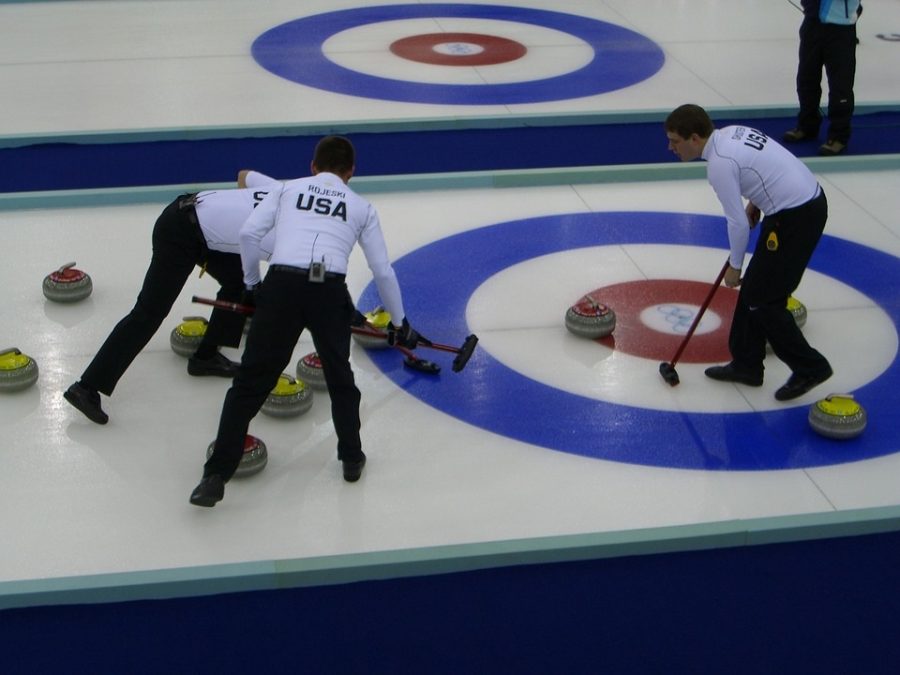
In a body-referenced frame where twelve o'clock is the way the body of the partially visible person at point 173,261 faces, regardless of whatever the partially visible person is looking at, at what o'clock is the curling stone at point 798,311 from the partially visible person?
The curling stone is roughly at 12 o'clock from the partially visible person.

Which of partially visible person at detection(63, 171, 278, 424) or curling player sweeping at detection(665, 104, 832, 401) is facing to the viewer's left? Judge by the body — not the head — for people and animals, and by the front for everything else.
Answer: the curling player sweeping

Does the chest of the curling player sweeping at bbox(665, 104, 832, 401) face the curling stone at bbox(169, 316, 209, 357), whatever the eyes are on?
yes

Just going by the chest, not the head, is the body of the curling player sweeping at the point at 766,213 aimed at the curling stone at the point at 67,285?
yes

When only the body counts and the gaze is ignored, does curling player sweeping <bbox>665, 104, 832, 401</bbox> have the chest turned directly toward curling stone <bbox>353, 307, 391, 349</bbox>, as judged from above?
yes

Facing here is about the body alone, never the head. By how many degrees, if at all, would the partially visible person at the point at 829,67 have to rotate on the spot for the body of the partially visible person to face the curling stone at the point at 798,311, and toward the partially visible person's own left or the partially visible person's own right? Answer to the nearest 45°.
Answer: approximately 45° to the partially visible person's own left

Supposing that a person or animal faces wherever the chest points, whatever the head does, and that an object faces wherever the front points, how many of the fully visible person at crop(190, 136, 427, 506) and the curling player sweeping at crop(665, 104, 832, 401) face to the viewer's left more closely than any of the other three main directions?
1

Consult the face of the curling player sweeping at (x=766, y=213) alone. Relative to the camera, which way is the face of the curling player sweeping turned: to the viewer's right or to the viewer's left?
to the viewer's left

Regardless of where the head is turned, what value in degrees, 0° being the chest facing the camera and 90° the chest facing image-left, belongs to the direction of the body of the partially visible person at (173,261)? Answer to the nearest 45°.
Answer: approximately 270°

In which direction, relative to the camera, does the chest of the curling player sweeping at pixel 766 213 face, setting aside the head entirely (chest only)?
to the viewer's left

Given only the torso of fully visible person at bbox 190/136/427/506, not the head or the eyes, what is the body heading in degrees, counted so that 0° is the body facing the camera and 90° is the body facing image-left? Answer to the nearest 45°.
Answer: approximately 180°
